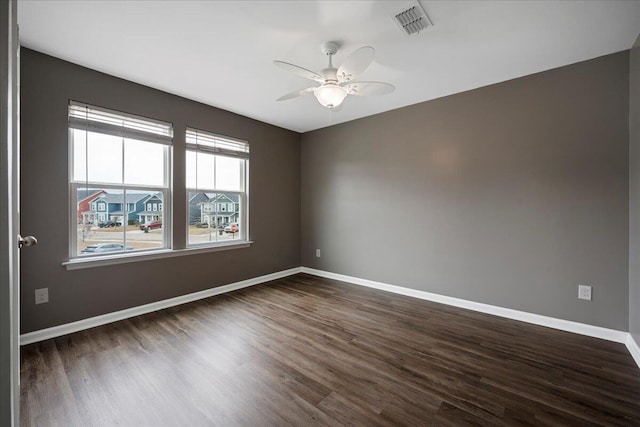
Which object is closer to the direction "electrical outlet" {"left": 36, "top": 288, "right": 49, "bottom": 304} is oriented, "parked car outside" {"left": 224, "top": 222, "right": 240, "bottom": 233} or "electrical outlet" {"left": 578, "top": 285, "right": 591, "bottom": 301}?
the electrical outlet

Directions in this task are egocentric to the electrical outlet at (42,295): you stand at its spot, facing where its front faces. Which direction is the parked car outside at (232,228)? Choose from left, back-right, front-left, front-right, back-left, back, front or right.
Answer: left

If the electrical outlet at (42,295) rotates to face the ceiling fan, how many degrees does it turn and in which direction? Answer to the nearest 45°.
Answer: approximately 45° to its left

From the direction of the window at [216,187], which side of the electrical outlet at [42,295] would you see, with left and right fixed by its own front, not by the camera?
left

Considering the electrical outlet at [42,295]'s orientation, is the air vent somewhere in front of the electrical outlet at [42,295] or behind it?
in front
